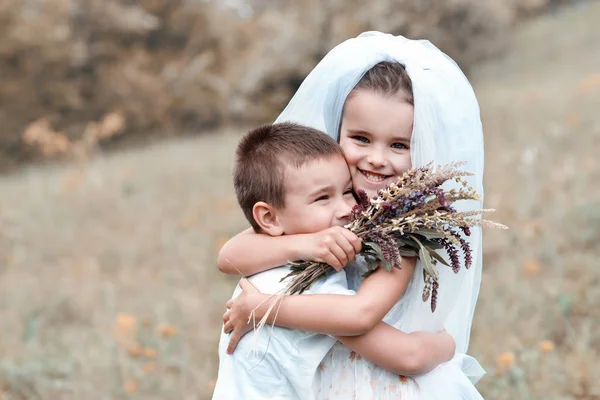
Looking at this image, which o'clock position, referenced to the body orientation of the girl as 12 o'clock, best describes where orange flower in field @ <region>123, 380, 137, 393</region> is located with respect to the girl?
The orange flower in field is roughly at 3 o'clock from the girl.

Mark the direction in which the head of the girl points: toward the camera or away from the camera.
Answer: toward the camera

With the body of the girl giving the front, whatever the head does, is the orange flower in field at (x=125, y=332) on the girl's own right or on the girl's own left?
on the girl's own right

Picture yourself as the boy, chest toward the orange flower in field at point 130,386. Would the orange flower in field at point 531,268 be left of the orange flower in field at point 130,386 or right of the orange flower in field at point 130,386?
right

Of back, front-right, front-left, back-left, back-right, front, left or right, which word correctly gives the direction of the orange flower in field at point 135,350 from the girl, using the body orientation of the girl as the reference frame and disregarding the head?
right

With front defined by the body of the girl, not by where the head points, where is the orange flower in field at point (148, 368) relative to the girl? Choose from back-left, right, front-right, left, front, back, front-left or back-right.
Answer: right

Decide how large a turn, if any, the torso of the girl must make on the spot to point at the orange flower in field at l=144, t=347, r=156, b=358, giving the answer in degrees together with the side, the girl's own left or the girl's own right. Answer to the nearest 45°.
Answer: approximately 90° to the girl's own right

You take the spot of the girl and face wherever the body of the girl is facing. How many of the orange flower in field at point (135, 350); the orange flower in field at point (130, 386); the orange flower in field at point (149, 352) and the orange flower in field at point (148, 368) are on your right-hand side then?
4

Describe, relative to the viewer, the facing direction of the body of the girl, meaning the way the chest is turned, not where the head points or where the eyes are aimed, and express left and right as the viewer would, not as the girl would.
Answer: facing the viewer and to the left of the viewer

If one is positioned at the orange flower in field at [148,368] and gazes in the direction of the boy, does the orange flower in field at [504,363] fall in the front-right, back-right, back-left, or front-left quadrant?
front-left

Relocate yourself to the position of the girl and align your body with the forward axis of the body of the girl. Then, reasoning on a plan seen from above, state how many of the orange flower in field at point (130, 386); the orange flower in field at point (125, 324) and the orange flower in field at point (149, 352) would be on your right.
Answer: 3

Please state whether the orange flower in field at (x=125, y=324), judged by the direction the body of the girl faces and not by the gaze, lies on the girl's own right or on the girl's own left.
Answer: on the girl's own right
